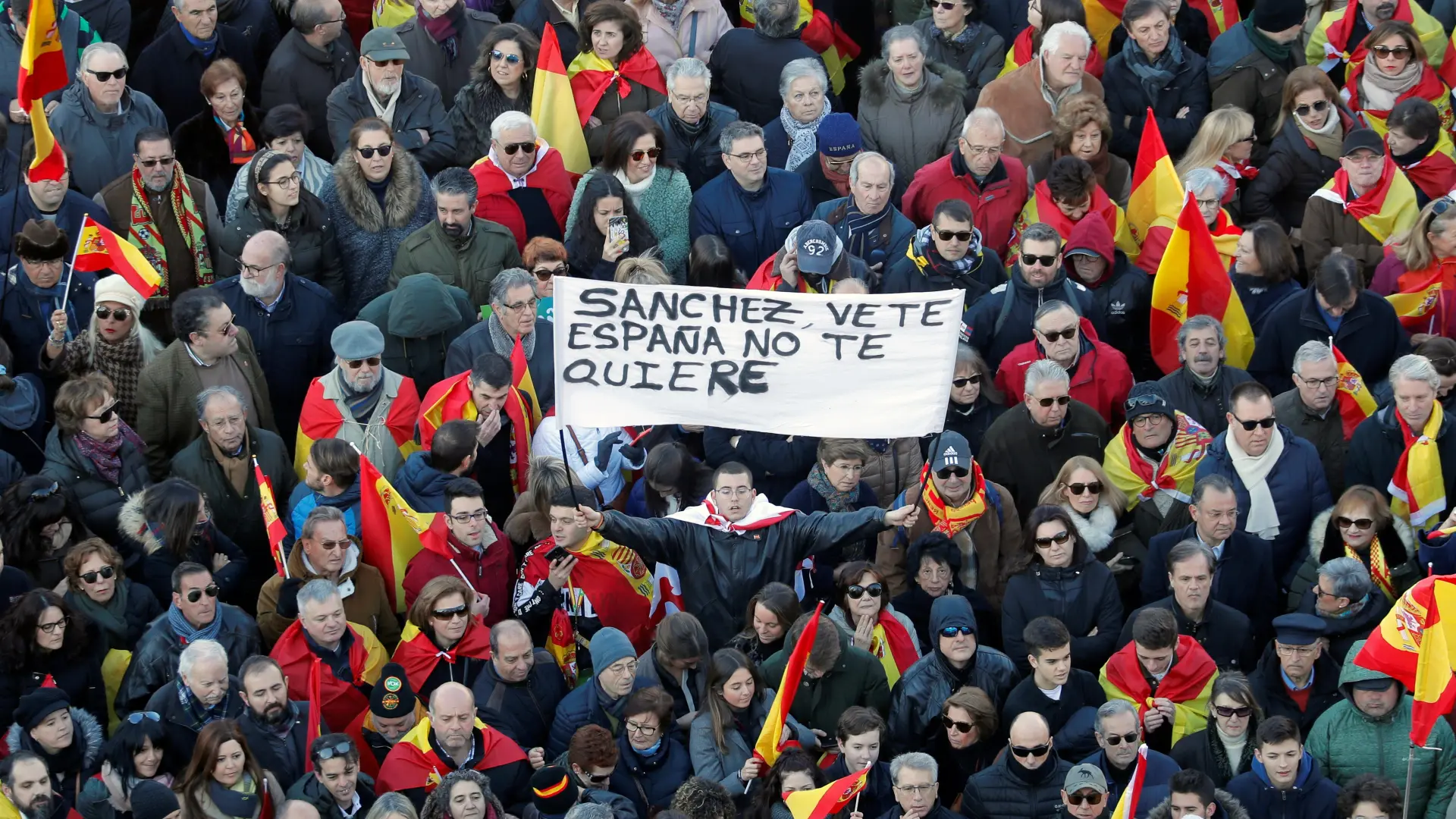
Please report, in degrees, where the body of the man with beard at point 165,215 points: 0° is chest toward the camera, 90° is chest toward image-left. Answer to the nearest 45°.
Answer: approximately 0°

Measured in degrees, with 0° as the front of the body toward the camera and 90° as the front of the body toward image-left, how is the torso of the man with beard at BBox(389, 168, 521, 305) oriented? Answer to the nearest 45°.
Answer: approximately 0°

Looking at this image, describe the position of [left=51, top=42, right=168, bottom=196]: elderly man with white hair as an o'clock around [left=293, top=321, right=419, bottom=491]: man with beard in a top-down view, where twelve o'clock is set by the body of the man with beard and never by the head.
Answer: The elderly man with white hair is roughly at 5 o'clock from the man with beard.

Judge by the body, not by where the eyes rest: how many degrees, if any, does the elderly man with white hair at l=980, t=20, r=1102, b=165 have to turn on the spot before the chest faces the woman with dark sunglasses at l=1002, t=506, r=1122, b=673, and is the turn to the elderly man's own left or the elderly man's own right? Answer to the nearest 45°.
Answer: approximately 45° to the elderly man's own right

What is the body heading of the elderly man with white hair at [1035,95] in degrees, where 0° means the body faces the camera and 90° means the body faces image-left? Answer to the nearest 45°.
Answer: approximately 315°

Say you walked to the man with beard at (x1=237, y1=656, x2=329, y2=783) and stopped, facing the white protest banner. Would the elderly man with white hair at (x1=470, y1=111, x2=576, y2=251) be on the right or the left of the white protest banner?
left
